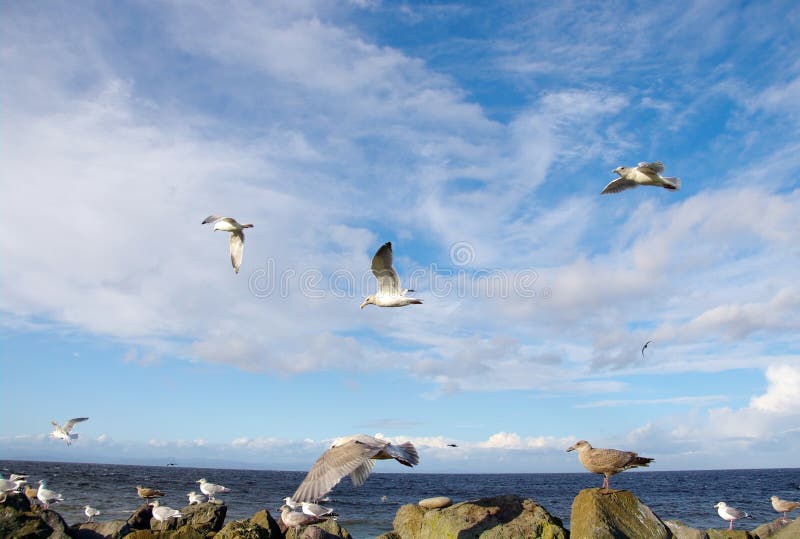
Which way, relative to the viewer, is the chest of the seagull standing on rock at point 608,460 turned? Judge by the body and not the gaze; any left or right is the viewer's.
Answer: facing to the left of the viewer

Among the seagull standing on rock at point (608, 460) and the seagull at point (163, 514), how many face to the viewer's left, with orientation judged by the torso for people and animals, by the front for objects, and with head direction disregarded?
2

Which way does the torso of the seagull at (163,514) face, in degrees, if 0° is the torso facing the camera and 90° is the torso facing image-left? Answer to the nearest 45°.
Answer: approximately 90°

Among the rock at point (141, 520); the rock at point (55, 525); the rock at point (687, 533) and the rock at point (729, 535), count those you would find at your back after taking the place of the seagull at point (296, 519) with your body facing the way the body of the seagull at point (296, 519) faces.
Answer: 2

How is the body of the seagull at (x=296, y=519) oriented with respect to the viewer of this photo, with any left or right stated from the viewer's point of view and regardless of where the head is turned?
facing to the left of the viewer

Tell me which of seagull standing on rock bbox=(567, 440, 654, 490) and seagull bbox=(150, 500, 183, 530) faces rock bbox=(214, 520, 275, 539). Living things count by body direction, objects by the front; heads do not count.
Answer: the seagull standing on rock
